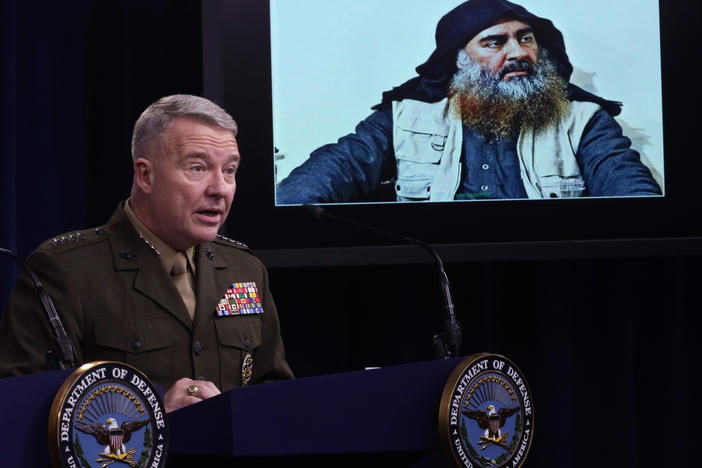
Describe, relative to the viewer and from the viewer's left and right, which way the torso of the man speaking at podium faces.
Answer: facing the viewer and to the right of the viewer
